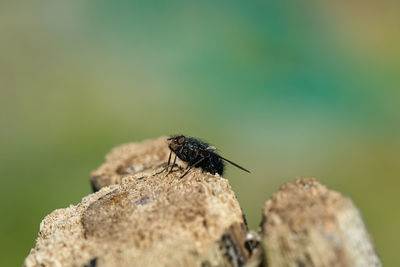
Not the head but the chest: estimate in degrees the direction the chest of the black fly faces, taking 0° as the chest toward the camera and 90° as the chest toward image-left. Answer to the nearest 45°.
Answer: approximately 90°
